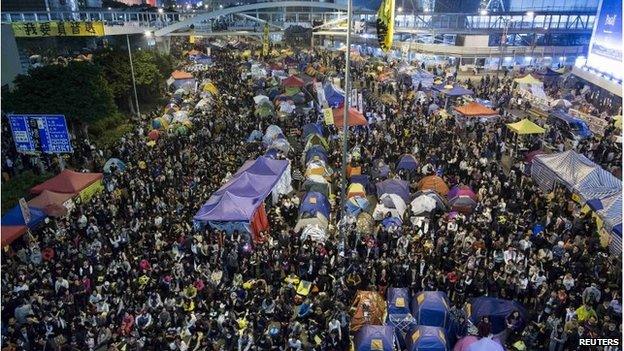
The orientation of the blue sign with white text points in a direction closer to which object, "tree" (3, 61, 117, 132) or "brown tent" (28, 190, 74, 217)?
the brown tent

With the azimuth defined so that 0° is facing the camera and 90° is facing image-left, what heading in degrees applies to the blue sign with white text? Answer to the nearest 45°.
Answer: approximately 0°

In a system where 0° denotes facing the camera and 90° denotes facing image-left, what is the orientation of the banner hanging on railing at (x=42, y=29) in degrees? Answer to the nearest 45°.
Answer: approximately 0°

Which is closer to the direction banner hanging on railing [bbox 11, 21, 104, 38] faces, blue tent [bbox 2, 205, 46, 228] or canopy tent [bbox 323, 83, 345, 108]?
the blue tent

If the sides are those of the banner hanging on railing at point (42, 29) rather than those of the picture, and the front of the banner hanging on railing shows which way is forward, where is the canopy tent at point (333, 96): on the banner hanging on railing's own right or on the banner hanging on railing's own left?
on the banner hanging on railing's own left

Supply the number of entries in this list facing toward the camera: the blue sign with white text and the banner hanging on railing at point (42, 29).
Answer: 2

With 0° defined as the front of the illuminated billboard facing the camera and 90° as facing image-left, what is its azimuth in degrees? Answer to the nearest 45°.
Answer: approximately 45°

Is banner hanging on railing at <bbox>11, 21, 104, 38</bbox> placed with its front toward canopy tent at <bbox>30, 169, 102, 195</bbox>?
yes
